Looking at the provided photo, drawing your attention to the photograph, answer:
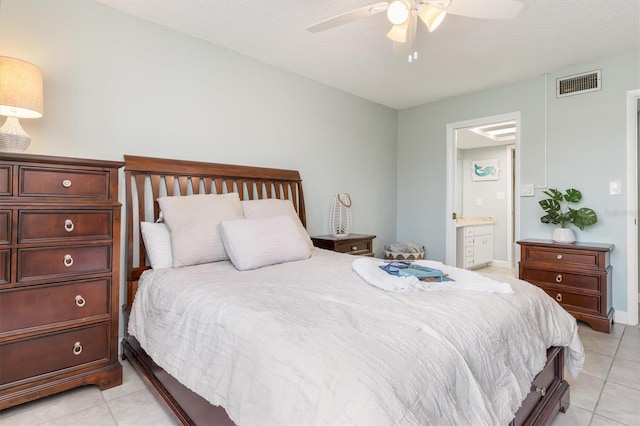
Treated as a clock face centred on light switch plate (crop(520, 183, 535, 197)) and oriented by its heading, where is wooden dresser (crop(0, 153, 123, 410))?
The wooden dresser is roughly at 1 o'clock from the light switch plate.

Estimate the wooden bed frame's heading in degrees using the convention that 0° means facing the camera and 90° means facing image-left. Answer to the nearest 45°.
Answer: approximately 315°

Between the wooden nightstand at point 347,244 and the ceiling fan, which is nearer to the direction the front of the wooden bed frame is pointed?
the ceiling fan

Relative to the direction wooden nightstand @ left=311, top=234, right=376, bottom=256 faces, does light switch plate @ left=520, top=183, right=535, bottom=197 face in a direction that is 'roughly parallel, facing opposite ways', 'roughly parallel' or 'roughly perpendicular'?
roughly perpendicular

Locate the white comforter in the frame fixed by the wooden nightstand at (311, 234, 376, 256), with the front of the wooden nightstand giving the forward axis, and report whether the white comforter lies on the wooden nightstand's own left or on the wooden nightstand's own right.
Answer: on the wooden nightstand's own right

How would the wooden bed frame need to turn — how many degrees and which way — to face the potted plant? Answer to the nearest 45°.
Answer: approximately 45° to its left

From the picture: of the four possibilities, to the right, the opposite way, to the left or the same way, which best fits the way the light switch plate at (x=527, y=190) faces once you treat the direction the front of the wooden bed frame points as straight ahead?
to the right

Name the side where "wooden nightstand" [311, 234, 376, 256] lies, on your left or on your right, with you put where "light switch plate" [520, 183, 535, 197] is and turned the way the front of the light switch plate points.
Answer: on your right

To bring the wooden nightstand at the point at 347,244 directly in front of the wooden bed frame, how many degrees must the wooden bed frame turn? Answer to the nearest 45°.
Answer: approximately 90° to its left

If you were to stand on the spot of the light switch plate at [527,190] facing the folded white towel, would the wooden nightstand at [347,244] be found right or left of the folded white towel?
right

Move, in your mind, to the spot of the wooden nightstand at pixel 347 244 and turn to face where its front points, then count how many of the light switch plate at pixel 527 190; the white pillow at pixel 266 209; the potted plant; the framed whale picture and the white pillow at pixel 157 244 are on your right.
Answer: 2

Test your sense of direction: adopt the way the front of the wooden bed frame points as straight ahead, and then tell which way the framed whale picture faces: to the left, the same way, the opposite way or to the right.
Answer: to the right

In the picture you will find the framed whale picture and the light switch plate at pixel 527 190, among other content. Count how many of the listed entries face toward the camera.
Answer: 2

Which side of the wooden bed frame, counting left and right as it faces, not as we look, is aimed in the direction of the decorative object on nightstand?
left

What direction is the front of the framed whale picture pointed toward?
toward the camera

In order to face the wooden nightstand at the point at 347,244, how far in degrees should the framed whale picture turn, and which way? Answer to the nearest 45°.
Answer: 0° — it already faces it
